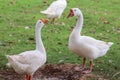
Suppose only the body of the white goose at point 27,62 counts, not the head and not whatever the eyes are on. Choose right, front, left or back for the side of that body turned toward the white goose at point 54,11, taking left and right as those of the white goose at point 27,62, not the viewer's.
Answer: left

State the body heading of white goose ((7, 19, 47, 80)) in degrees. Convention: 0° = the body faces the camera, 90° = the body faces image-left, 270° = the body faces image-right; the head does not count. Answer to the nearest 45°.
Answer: approximately 270°
